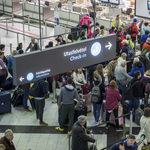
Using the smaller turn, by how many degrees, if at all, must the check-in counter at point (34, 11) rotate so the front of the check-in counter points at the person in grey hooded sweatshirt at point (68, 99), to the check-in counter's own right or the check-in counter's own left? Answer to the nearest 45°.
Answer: approximately 45° to the check-in counter's own left

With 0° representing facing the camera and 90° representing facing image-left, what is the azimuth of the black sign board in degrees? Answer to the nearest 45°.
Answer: approximately 315°

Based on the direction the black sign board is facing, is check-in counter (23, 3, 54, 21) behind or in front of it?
behind
